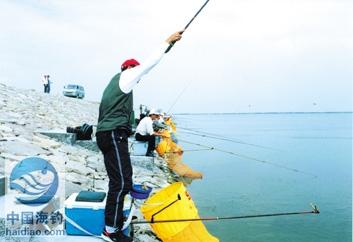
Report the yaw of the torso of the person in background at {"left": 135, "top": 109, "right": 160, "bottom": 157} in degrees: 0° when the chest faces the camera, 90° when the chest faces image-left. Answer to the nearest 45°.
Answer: approximately 270°

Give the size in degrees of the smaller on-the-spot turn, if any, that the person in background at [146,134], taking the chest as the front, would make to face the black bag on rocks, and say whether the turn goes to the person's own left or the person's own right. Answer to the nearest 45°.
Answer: approximately 135° to the person's own right

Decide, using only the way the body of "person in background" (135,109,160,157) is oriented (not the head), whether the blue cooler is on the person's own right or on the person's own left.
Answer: on the person's own right

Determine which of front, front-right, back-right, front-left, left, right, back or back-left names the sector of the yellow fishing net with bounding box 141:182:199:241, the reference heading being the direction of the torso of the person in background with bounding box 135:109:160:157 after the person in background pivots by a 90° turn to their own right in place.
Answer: front
